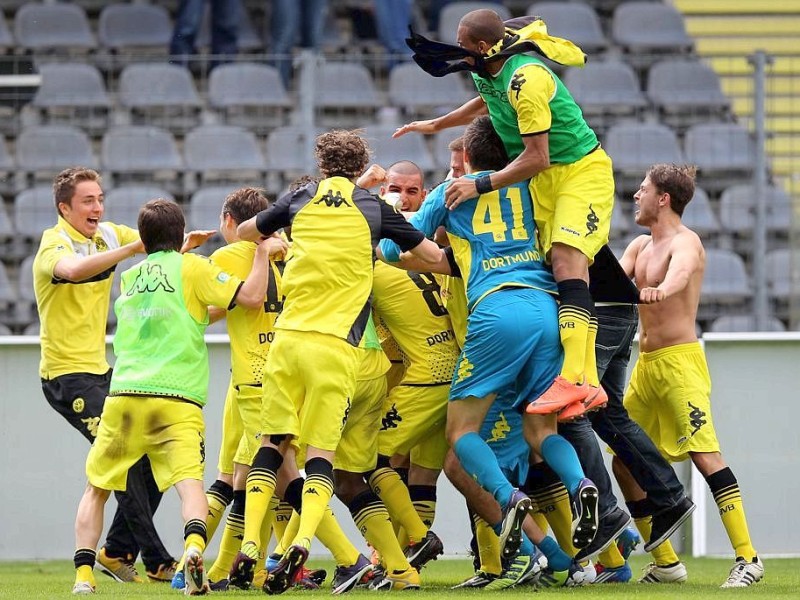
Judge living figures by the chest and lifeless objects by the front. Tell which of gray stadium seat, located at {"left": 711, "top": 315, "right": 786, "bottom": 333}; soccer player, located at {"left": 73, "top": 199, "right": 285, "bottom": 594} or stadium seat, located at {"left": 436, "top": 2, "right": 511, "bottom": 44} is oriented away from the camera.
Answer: the soccer player

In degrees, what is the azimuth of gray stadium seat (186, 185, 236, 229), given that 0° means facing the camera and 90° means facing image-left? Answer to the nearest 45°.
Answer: approximately 0°

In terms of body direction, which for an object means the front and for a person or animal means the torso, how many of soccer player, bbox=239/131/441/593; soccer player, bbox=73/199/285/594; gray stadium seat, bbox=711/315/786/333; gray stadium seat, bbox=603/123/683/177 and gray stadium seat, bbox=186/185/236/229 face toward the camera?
3

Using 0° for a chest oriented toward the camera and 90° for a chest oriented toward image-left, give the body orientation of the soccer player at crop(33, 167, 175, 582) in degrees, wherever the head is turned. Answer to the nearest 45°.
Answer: approximately 315°

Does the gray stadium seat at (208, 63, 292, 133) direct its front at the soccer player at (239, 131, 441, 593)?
yes

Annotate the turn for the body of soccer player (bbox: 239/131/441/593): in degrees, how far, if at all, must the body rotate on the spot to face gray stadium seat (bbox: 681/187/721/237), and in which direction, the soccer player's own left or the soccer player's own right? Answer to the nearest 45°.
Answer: approximately 45° to the soccer player's own right

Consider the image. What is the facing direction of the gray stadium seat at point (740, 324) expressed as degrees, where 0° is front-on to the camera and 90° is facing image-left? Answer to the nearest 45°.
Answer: approximately 0°

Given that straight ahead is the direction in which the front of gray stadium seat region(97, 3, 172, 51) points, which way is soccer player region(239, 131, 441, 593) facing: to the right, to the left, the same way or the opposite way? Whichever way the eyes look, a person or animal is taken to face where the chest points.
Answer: the opposite way

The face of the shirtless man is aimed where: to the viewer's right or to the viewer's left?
to the viewer's left

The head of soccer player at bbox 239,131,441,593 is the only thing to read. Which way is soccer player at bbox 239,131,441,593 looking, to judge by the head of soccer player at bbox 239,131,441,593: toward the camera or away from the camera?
away from the camera

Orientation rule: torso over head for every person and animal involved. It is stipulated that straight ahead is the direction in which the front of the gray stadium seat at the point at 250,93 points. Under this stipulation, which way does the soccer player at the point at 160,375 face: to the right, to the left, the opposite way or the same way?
the opposite way

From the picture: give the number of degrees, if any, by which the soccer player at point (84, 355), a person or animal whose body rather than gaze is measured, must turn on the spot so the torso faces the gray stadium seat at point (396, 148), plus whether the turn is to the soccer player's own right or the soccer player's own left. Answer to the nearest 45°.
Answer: approximately 90° to the soccer player's own left

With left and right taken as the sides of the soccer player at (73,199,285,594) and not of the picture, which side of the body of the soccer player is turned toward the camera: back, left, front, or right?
back

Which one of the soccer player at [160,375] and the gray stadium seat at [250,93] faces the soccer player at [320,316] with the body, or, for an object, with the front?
the gray stadium seat

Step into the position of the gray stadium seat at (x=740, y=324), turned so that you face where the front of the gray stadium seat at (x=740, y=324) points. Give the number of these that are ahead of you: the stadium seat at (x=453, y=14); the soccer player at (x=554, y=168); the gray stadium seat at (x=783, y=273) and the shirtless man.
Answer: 2
